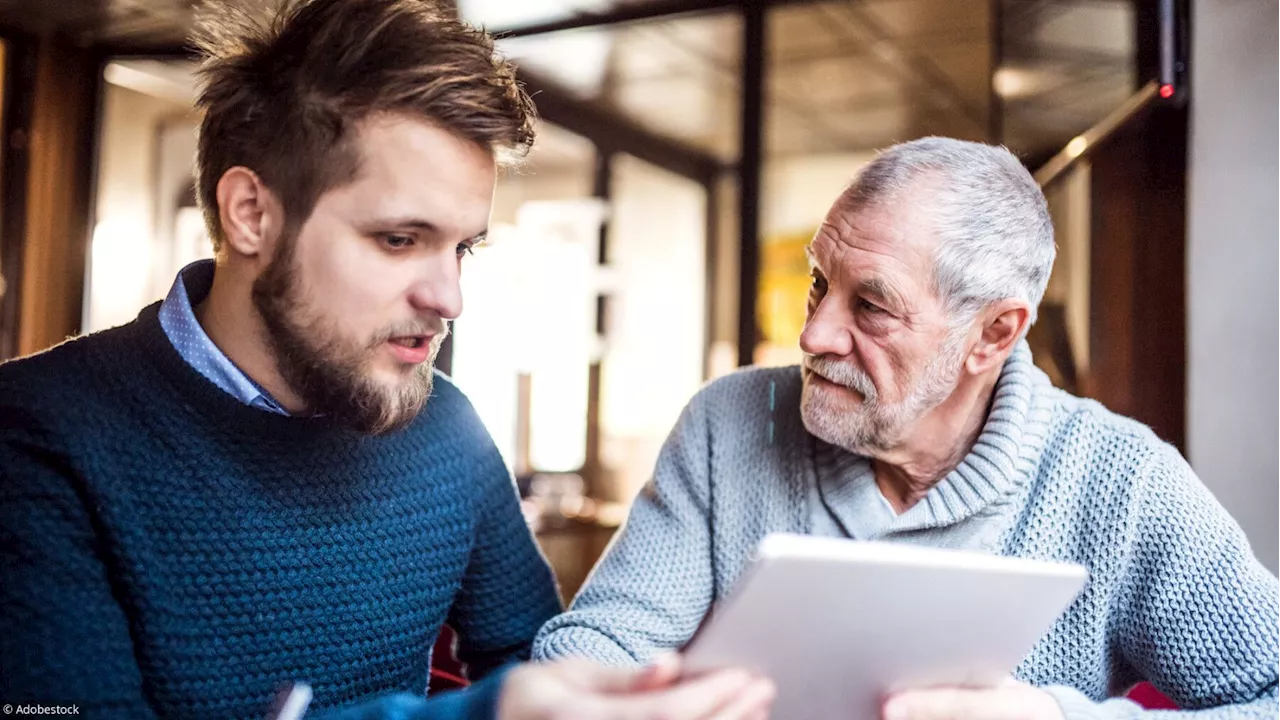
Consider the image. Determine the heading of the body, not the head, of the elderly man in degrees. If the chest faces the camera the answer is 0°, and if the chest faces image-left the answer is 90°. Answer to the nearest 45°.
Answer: approximately 45°

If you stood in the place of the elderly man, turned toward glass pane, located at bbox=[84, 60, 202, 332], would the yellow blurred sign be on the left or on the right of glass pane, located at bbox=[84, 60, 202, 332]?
right

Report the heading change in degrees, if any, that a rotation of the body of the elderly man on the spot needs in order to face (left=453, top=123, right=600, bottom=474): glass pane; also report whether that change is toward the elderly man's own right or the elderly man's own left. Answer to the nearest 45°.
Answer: approximately 90° to the elderly man's own right

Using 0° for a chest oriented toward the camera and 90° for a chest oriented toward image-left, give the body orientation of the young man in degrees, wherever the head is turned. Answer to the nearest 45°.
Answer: approximately 315°

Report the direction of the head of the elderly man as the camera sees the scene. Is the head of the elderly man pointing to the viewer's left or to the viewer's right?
to the viewer's left

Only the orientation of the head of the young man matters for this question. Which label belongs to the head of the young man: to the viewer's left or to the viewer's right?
to the viewer's right

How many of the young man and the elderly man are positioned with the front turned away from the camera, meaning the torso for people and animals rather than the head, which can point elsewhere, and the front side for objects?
0

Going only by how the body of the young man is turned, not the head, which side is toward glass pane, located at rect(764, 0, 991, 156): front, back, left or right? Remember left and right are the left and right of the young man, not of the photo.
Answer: left

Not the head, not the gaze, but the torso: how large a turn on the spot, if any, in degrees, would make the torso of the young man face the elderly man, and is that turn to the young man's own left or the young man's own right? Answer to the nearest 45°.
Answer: approximately 45° to the young man's own left

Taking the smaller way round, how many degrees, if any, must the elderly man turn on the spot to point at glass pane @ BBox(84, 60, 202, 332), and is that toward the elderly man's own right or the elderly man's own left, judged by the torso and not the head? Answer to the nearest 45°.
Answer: approximately 90° to the elderly man's own right

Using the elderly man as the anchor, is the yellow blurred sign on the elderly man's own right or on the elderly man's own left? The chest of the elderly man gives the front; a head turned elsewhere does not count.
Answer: on the elderly man's own right

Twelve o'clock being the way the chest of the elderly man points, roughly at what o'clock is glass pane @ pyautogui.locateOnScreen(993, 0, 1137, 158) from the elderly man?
The glass pane is roughly at 5 o'clock from the elderly man.
